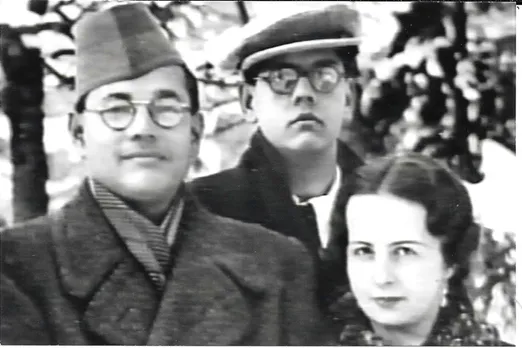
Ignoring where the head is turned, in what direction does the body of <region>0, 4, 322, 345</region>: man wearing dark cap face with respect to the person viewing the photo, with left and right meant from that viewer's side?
facing the viewer

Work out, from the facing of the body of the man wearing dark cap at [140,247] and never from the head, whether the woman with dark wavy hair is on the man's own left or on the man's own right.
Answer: on the man's own left

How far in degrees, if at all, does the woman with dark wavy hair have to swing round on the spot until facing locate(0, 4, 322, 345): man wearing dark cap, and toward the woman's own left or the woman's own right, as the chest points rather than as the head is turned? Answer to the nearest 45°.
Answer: approximately 45° to the woman's own right

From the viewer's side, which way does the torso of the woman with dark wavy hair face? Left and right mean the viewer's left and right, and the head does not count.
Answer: facing the viewer and to the left of the viewer

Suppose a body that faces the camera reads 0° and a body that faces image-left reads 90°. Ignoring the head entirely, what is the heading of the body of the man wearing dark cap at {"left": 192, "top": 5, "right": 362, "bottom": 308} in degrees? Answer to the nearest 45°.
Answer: approximately 315°

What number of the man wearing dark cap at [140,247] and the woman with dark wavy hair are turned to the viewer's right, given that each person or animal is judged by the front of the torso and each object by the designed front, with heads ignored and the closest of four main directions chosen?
0
